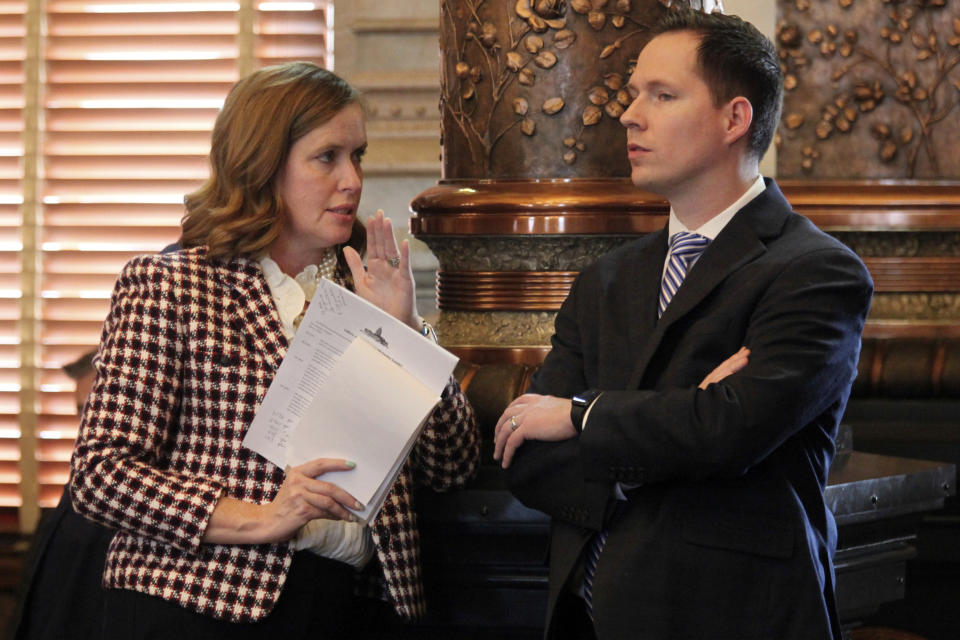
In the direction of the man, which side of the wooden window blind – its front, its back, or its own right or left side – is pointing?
front

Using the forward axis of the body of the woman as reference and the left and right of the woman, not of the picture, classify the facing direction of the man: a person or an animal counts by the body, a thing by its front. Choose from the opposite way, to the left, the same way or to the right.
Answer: to the right

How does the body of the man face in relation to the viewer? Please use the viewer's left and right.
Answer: facing the viewer and to the left of the viewer

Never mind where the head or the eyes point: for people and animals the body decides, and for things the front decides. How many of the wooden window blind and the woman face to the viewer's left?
0

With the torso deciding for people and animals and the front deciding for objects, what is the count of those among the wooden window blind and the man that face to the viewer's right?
0

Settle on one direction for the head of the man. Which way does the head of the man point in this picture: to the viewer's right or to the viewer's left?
to the viewer's left

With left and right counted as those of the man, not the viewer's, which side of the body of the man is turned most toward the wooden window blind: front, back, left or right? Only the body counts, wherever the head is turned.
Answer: right

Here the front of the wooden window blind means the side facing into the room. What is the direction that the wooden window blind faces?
toward the camera

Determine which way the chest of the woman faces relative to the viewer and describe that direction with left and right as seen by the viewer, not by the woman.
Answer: facing the viewer and to the right of the viewer

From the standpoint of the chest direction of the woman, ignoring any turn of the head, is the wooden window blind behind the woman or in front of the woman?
behind

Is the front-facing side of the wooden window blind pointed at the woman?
yes
